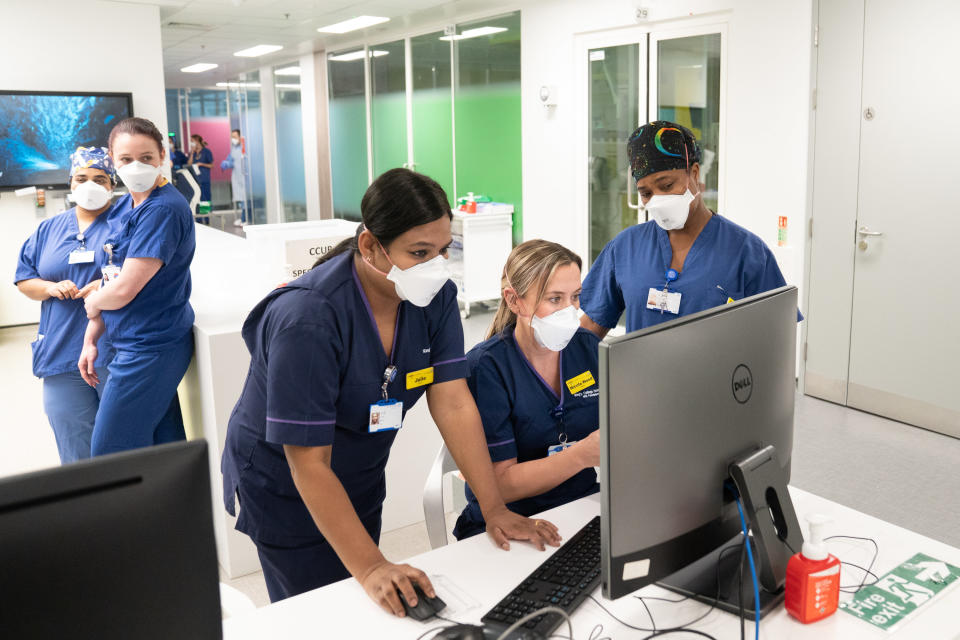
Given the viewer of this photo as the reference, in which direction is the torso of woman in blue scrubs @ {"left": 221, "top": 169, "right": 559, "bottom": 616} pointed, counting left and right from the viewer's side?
facing the viewer and to the right of the viewer

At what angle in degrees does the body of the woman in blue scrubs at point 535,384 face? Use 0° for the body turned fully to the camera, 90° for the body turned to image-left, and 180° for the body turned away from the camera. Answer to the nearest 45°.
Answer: approximately 315°

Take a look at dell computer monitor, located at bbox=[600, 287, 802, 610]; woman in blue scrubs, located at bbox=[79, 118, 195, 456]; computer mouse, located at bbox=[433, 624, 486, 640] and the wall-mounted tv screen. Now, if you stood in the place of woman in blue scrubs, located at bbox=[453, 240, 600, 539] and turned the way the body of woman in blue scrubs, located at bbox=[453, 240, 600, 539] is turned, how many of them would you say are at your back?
2
